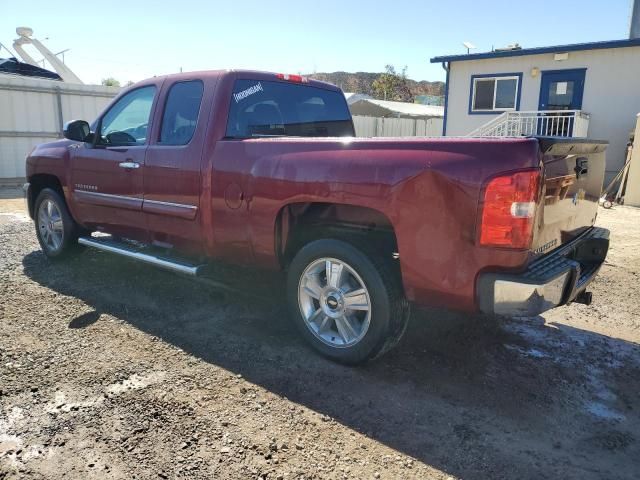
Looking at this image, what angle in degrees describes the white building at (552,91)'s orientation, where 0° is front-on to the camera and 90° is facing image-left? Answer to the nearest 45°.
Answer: approximately 0°

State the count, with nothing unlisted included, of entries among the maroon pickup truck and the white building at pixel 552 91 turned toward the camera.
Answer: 1

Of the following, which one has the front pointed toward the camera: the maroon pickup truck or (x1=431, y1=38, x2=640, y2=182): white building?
the white building

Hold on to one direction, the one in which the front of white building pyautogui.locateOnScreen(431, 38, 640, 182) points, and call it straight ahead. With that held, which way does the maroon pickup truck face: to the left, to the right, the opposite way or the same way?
to the right

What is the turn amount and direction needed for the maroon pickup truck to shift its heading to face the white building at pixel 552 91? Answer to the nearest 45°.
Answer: approximately 90° to its right

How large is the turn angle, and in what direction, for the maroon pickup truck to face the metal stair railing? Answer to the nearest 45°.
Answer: approximately 90° to its right

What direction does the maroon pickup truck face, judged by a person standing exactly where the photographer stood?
facing away from the viewer and to the left of the viewer

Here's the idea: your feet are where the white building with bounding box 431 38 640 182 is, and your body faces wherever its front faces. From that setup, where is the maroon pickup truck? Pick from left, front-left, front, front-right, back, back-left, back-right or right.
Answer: front
